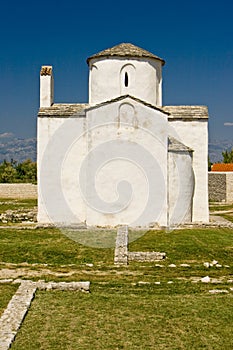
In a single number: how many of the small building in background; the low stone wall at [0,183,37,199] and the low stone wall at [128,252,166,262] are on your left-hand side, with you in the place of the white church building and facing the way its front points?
1

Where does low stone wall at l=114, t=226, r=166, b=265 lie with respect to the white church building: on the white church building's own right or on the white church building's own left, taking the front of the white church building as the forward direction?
on the white church building's own left

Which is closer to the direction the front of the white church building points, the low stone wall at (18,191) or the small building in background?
the low stone wall

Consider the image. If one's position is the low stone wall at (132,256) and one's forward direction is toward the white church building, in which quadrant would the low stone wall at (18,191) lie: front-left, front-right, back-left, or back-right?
front-left

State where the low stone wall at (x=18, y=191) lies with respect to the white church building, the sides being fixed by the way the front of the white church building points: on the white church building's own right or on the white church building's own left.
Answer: on the white church building's own right

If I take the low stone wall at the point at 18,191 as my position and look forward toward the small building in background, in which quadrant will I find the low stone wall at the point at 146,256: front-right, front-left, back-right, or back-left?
front-right

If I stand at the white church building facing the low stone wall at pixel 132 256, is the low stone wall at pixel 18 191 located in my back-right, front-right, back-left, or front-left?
back-right

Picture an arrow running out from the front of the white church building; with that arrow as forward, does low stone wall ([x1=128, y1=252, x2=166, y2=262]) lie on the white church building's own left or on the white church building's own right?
on the white church building's own left
